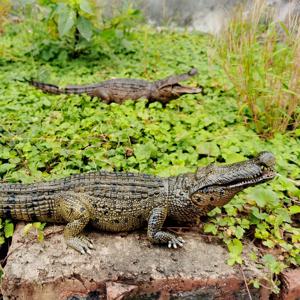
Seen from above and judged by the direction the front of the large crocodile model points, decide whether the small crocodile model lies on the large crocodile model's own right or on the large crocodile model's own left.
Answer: on the large crocodile model's own left

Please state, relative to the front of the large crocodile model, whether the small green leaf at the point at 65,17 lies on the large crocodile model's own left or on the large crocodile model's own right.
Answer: on the large crocodile model's own left

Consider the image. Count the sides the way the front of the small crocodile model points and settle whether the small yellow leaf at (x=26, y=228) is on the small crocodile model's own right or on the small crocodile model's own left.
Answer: on the small crocodile model's own right

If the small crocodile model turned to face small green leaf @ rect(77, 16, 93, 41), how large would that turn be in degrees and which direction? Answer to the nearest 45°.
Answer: approximately 135° to its left

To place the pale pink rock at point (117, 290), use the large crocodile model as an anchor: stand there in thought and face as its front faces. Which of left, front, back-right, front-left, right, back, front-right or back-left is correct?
right

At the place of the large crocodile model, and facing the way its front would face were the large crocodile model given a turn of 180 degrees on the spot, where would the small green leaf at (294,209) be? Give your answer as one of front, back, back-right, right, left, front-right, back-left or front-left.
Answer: back

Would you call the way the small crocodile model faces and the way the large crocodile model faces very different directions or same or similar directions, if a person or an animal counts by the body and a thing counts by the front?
same or similar directions

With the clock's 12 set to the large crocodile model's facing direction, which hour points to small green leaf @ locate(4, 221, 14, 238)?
The small green leaf is roughly at 6 o'clock from the large crocodile model.

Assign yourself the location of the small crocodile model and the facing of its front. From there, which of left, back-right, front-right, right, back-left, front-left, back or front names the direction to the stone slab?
right

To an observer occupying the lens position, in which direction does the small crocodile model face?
facing to the right of the viewer

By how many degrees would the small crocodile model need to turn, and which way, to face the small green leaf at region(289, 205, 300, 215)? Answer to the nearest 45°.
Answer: approximately 45° to its right

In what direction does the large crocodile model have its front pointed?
to the viewer's right

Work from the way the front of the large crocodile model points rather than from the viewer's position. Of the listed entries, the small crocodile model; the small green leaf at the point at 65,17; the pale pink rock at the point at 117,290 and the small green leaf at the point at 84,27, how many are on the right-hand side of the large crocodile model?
1

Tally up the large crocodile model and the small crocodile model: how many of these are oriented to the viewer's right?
2
